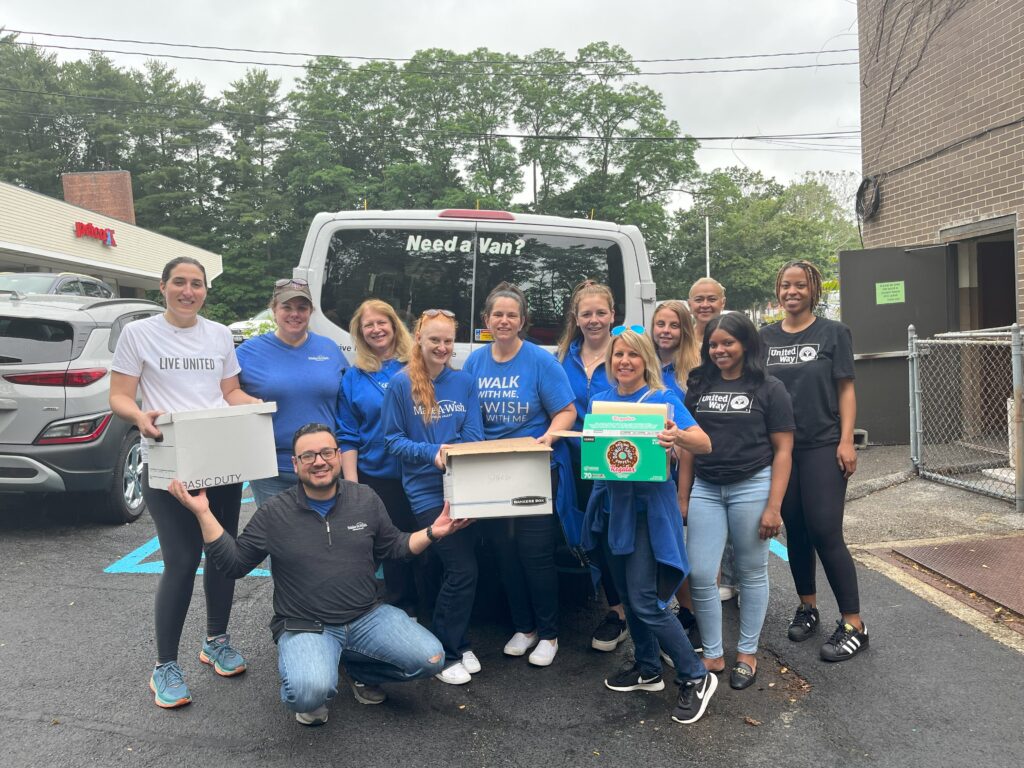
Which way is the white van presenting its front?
away from the camera

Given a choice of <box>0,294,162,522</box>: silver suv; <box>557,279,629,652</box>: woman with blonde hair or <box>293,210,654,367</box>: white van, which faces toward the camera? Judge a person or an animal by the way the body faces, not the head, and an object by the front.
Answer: the woman with blonde hair

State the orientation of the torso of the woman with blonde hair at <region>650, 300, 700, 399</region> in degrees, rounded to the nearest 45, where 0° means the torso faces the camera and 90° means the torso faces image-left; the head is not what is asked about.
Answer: approximately 0°

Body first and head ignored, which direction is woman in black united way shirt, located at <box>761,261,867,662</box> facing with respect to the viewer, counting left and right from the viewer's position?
facing the viewer and to the left of the viewer

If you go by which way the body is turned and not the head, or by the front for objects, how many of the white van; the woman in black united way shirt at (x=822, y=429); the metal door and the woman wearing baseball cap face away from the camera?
1

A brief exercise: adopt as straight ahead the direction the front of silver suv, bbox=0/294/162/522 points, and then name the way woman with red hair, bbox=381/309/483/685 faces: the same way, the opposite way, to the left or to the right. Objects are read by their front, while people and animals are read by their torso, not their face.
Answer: the opposite way

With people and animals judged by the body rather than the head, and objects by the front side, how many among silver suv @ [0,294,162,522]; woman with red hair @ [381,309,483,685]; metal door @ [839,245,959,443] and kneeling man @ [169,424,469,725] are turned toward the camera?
3

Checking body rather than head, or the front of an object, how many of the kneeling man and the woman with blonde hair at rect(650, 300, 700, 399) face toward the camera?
2

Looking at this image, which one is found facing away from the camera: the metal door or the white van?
the white van

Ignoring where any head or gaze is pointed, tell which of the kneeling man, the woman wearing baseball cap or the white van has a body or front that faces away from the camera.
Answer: the white van
